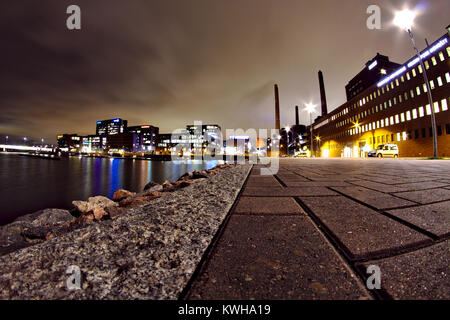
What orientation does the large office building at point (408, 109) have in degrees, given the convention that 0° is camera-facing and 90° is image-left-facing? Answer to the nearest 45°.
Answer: approximately 45°

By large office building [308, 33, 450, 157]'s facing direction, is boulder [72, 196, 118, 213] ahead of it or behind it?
ahead

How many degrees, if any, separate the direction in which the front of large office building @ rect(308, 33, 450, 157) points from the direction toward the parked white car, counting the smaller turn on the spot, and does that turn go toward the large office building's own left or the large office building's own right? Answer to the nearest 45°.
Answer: approximately 45° to the large office building's own left

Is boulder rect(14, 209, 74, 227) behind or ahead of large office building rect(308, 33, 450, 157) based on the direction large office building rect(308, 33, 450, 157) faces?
ahead
